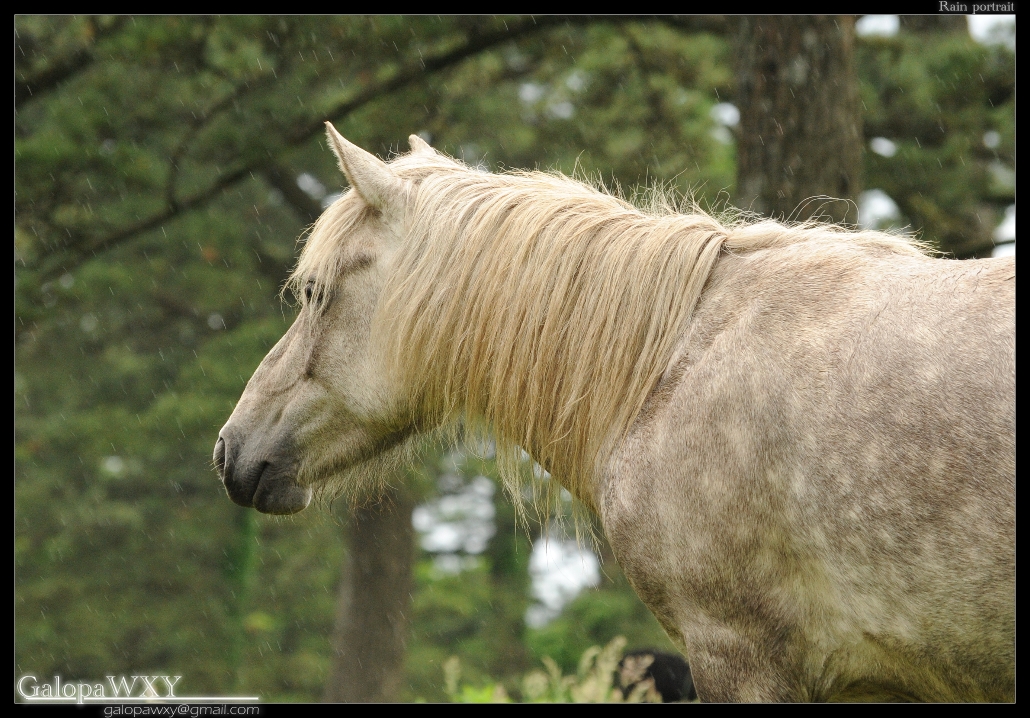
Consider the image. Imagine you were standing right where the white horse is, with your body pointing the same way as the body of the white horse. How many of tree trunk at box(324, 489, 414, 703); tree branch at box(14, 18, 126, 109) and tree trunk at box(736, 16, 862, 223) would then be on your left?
0

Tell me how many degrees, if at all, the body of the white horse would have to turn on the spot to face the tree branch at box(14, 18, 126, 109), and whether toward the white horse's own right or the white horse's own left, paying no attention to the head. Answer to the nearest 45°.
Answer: approximately 45° to the white horse's own right

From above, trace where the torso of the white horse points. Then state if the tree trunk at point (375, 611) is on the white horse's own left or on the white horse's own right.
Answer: on the white horse's own right

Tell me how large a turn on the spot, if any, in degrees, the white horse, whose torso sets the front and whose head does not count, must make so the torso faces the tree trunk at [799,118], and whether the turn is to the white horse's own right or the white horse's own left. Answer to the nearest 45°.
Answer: approximately 90° to the white horse's own right

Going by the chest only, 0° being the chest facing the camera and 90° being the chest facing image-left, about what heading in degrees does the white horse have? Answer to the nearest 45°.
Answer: approximately 90°

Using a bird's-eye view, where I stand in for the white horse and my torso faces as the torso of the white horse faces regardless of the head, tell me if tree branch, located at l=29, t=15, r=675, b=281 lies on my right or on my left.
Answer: on my right

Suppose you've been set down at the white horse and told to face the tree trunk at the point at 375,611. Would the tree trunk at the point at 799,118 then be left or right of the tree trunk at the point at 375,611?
right

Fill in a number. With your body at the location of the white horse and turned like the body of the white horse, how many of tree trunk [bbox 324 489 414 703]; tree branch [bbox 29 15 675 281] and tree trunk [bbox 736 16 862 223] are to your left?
0
